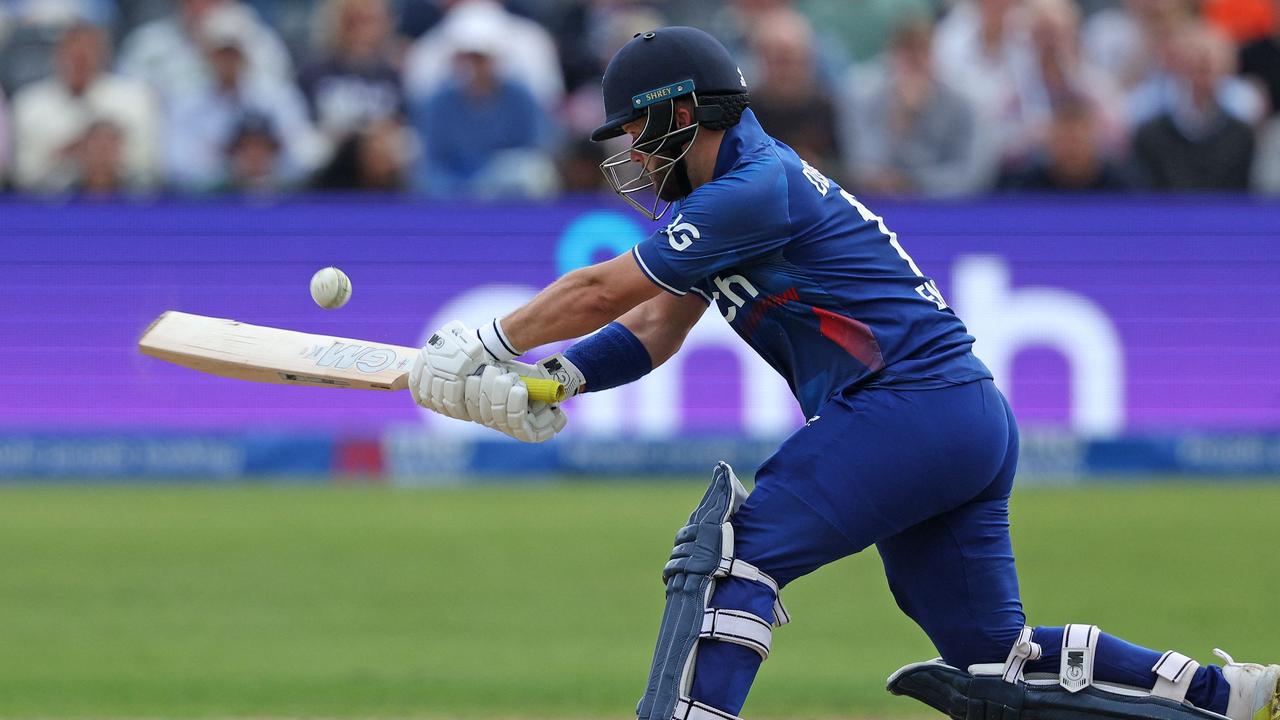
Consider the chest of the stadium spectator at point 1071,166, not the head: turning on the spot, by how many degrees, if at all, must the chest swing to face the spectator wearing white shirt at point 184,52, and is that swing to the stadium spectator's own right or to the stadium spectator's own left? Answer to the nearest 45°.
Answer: approximately 90° to the stadium spectator's own right

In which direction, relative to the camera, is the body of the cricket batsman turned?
to the viewer's left

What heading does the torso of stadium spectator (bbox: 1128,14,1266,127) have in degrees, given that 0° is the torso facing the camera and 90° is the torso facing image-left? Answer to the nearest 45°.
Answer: approximately 0°

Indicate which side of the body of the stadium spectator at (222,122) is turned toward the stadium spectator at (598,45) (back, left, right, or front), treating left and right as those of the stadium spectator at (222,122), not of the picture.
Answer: left

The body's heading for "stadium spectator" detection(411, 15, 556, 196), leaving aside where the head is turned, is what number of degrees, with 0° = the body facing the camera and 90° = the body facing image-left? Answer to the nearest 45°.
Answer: approximately 0°
